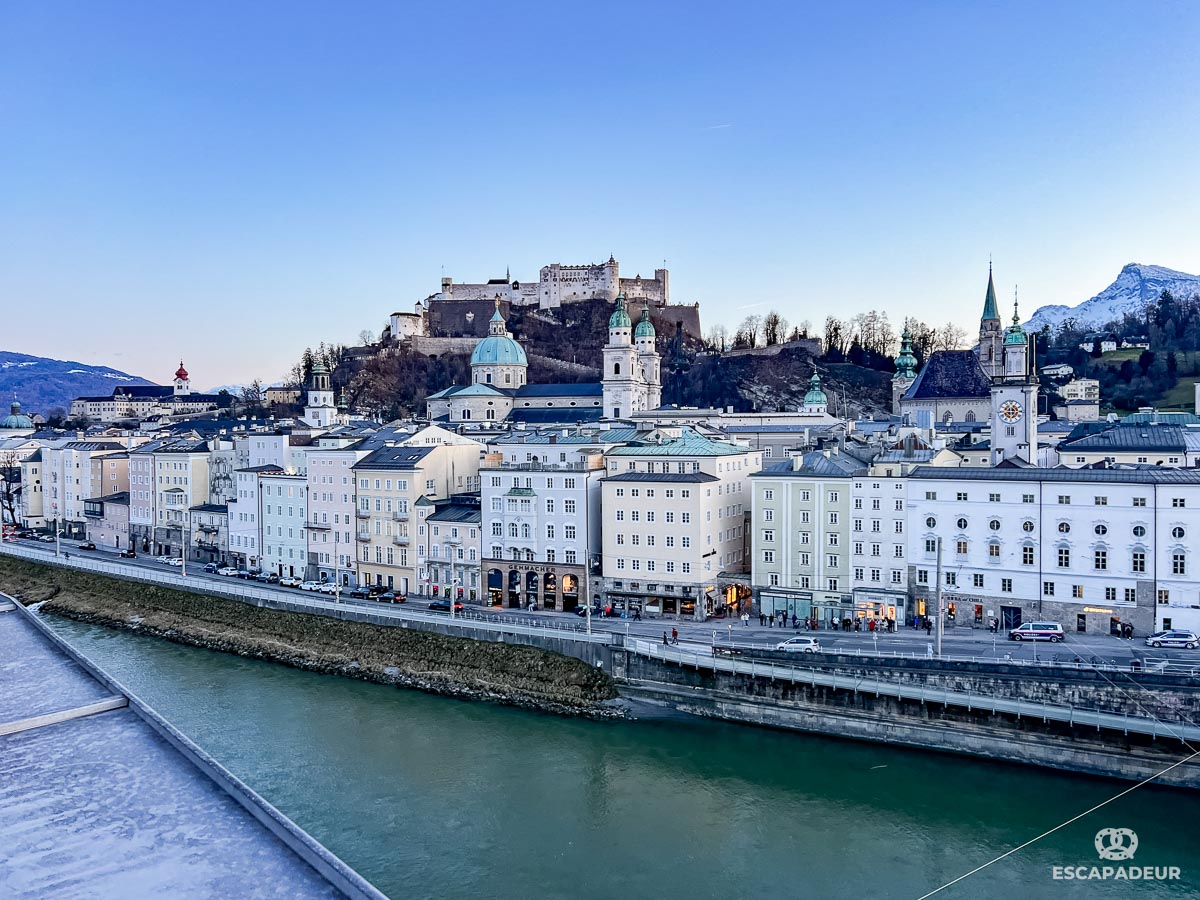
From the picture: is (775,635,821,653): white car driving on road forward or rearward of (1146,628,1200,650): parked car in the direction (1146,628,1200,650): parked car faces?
forward

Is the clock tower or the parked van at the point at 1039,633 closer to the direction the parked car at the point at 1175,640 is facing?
the parked van

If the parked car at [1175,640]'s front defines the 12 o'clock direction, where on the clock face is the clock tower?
The clock tower is roughly at 2 o'clock from the parked car.

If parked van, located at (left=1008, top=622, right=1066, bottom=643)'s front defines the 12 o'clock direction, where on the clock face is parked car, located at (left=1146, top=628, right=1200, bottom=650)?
parked car, located at (left=1146, top=628, right=1200, bottom=650) is roughly at 6 o'clock from parked van, located at (left=1008, top=622, right=1066, bottom=643).

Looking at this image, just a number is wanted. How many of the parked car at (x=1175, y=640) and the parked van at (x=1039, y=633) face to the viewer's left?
2

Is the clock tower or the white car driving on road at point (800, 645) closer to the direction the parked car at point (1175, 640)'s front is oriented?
the white car driving on road

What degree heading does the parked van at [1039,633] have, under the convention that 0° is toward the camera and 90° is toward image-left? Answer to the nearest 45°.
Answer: approximately 90°

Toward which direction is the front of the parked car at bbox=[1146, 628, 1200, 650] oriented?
to the viewer's left

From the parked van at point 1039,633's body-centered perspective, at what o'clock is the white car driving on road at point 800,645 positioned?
the white car driving on road at point 800,645 is roughly at 11 o'clock from the parked van at point 1039,633.

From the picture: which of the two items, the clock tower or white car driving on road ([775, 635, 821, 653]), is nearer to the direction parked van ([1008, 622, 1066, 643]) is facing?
the white car driving on road

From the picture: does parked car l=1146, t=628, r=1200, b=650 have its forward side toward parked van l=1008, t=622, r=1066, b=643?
yes
